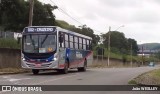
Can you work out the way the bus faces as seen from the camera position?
facing the viewer and to the left of the viewer
